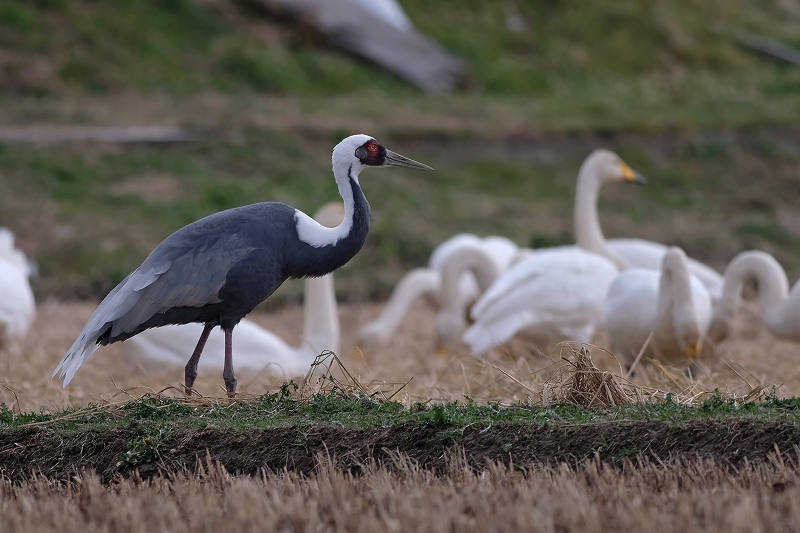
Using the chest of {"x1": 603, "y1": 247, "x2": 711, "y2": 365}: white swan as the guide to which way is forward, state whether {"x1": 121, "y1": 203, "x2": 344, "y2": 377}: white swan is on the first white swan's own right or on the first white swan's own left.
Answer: on the first white swan's own right

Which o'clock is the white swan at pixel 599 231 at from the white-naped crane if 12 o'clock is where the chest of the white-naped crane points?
The white swan is roughly at 10 o'clock from the white-naped crane.

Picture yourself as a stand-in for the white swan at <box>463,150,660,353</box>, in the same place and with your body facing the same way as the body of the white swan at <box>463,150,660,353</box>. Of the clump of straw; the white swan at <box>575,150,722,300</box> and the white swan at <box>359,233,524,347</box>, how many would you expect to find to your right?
1

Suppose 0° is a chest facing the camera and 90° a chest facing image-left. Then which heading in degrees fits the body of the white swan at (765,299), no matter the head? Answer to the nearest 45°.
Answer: approximately 90°

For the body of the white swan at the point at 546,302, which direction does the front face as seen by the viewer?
to the viewer's right

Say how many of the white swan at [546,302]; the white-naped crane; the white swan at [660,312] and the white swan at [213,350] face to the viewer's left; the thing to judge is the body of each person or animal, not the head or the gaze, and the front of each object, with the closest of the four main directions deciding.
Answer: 0

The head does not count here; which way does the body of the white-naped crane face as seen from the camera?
to the viewer's right

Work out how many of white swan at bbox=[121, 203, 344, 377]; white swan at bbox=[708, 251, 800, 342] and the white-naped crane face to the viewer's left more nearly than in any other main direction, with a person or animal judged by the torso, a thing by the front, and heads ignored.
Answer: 1
